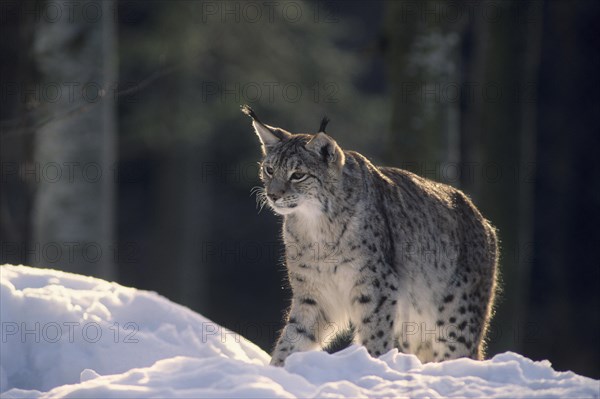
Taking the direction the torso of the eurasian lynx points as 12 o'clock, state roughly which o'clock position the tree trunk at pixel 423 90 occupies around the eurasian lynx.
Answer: The tree trunk is roughly at 5 o'clock from the eurasian lynx.

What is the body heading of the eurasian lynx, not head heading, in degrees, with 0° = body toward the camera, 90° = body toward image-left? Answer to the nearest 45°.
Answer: approximately 45°

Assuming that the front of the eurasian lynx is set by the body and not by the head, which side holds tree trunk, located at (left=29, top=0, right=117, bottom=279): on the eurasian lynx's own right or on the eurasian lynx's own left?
on the eurasian lynx's own right
